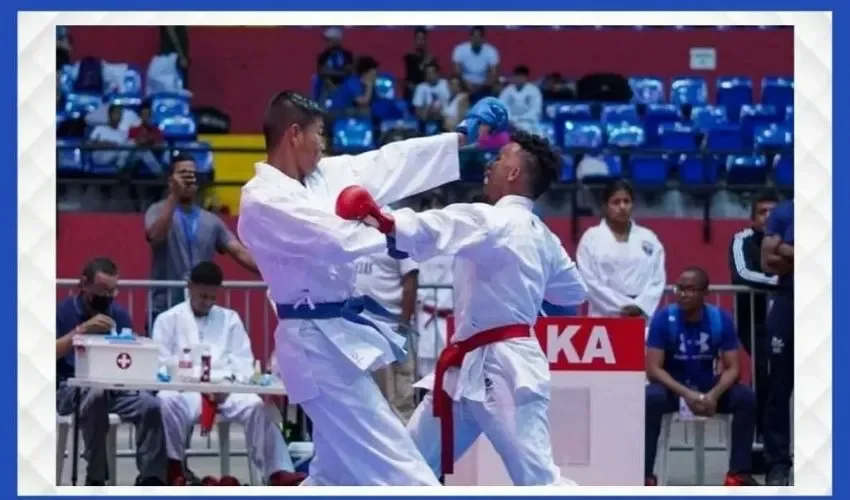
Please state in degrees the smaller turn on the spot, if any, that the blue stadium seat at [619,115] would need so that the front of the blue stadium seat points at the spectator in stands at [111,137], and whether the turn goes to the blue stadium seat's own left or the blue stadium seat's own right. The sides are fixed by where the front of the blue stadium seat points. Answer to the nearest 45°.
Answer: approximately 90° to the blue stadium seat's own right

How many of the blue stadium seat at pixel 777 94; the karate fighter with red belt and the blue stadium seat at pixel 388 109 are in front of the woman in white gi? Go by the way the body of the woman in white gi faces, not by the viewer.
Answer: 1

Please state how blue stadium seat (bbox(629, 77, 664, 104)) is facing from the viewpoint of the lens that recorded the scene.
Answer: facing the viewer

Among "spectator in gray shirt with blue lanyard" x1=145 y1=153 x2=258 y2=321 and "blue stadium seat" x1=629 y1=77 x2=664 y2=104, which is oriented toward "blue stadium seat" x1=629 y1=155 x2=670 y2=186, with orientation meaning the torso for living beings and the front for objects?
"blue stadium seat" x1=629 y1=77 x2=664 y2=104

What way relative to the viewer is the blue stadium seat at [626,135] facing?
toward the camera

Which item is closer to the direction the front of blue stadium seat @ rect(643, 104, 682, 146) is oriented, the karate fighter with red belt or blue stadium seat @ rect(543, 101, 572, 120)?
the karate fighter with red belt

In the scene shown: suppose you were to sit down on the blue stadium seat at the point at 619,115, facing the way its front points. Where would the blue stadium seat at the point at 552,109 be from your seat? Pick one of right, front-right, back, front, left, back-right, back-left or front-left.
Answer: right

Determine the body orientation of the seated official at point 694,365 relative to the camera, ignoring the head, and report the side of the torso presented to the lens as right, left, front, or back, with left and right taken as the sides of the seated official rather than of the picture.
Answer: front

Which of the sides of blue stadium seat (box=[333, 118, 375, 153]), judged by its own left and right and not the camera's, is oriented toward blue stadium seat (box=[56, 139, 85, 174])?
right
